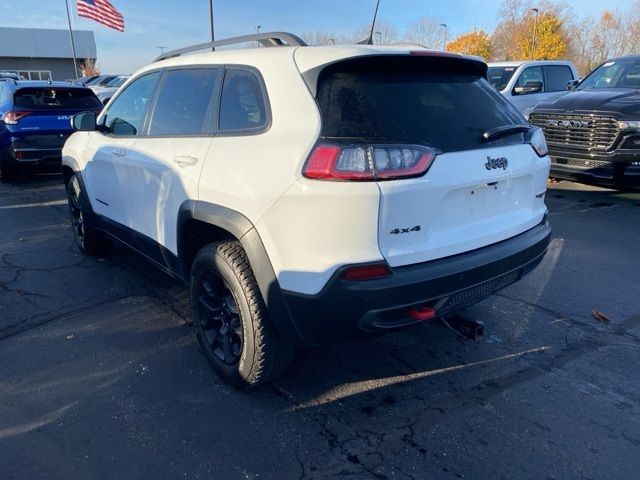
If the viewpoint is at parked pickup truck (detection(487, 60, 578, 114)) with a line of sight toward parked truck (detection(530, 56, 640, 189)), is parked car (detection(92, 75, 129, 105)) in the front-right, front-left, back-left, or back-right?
back-right

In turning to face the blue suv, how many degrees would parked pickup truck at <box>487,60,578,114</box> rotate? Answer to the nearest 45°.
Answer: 0° — it already faces it

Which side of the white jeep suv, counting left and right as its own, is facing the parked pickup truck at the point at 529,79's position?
right

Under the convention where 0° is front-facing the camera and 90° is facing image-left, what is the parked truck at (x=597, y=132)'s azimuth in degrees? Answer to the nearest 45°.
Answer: approximately 45°

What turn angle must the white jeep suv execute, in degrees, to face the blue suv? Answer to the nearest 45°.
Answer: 0° — it already faces it

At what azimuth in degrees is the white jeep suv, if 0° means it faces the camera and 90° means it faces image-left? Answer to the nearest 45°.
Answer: approximately 135°

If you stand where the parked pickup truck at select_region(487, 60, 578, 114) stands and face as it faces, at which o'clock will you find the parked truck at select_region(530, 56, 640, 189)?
the parked truck at select_region(530, 56, 640, 189) is roughly at 10 o'clock from the parked pickup truck at select_region(487, 60, 578, 114).

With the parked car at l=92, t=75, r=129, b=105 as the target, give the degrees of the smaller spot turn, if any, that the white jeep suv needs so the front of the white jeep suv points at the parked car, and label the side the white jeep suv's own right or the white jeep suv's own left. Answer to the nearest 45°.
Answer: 0° — it already faces it
